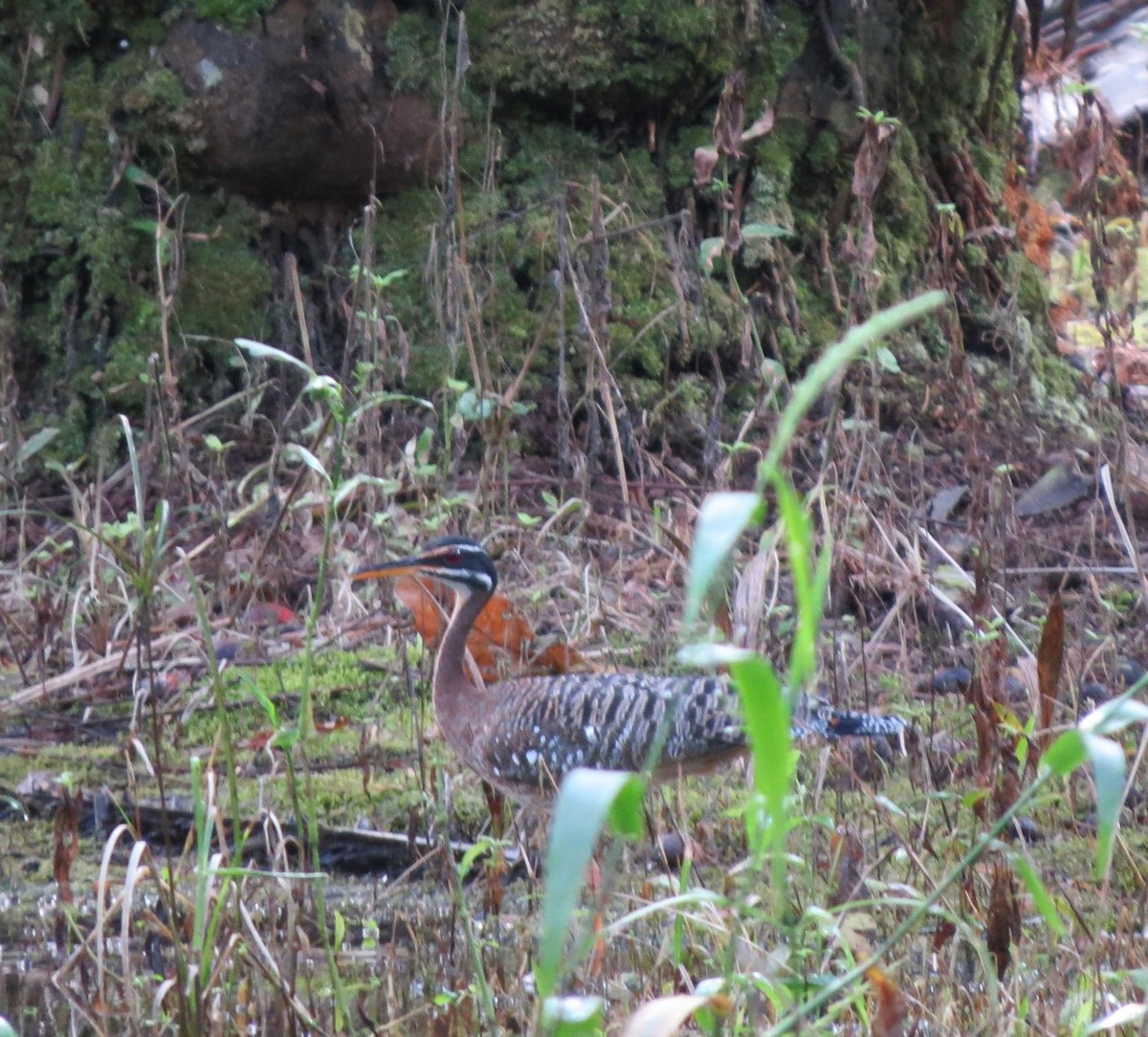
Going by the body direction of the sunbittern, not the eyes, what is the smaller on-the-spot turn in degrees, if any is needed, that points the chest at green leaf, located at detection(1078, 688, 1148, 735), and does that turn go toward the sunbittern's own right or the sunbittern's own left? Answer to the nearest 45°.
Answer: approximately 90° to the sunbittern's own left

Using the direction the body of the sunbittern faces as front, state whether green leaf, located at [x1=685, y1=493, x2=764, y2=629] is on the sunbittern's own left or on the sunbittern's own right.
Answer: on the sunbittern's own left

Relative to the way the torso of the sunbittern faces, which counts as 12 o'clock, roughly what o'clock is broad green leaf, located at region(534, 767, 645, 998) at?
The broad green leaf is roughly at 9 o'clock from the sunbittern.

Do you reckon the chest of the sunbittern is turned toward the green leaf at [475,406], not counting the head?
no

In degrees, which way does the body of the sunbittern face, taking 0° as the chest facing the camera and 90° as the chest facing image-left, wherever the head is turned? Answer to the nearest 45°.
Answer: approximately 90°

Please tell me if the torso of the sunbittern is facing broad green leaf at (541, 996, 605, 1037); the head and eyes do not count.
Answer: no

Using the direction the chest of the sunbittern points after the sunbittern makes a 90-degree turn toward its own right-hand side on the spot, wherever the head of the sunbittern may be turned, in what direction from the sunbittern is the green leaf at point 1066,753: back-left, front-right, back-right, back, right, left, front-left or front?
back

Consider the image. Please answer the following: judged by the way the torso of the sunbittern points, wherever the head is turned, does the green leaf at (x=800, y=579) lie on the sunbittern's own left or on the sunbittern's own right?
on the sunbittern's own left

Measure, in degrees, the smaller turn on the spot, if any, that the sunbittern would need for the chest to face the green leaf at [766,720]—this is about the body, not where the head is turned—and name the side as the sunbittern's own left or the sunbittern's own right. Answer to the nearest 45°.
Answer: approximately 90° to the sunbittern's own left

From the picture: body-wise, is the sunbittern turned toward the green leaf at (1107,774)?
no

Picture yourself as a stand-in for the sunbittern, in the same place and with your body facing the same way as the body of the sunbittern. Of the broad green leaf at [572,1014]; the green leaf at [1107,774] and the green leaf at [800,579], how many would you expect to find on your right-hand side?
0
